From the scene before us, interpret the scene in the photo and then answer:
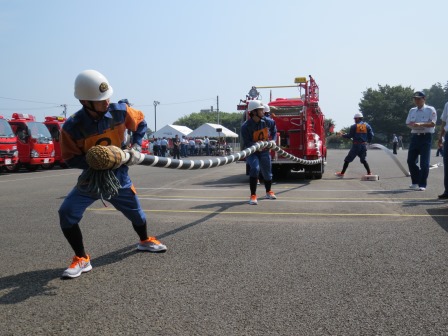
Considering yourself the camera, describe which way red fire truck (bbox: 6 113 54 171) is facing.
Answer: facing the viewer and to the right of the viewer

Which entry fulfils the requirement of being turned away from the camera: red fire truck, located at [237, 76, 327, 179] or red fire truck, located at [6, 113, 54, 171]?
red fire truck, located at [237, 76, 327, 179]

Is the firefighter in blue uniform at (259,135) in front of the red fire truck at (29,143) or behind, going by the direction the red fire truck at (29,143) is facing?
in front

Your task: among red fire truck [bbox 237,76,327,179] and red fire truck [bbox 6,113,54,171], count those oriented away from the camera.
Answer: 1

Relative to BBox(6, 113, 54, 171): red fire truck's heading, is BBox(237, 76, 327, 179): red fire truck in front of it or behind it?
in front

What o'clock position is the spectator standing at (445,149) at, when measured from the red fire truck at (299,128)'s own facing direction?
The spectator standing is roughly at 5 o'clock from the red fire truck.

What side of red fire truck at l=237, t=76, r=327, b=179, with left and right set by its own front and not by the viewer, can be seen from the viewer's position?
back
